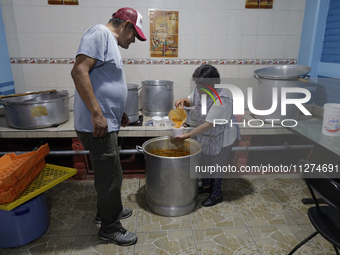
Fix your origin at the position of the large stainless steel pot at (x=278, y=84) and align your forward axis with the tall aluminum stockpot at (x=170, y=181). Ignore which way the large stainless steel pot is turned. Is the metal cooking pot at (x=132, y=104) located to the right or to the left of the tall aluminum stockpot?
right

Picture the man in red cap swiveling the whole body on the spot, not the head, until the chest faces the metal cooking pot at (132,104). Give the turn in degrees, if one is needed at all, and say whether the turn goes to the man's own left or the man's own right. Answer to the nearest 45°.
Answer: approximately 90° to the man's own left

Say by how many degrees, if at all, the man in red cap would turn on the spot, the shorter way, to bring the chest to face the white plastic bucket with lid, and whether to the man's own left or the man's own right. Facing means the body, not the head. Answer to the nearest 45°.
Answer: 0° — they already face it

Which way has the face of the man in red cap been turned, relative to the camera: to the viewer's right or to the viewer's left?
to the viewer's right

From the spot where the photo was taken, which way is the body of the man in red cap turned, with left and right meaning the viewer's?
facing to the right of the viewer

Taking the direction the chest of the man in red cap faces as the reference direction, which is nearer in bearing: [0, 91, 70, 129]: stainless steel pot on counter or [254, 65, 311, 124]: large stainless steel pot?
the large stainless steel pot

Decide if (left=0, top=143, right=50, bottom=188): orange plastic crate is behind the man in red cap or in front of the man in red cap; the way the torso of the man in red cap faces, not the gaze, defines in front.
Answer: behind

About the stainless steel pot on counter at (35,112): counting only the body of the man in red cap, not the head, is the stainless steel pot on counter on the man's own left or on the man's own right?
on the man's own left

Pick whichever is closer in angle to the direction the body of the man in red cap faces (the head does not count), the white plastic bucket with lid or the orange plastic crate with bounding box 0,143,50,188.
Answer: the white plastic bucket with lid
